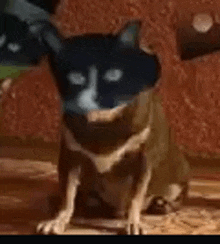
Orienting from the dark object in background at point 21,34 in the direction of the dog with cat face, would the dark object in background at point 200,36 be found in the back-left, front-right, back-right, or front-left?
front-left

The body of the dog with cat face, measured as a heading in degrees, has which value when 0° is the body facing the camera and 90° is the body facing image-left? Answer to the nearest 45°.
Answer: approximately 45°

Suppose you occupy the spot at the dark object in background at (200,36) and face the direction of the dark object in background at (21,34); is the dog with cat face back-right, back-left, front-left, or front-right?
front-left
